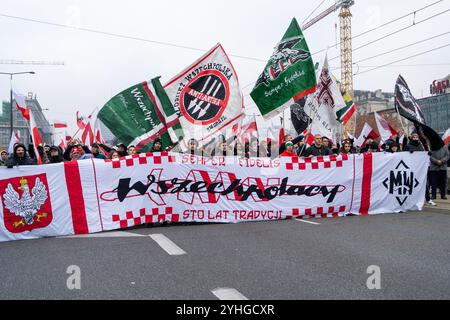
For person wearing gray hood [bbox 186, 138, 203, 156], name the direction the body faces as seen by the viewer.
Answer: toward the camera

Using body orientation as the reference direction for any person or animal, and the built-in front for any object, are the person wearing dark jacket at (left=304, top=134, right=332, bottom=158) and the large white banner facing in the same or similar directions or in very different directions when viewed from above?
same or similar directions

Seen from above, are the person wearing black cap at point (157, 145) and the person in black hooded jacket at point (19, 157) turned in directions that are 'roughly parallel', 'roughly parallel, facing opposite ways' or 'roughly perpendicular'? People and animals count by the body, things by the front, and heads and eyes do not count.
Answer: roughly parallel

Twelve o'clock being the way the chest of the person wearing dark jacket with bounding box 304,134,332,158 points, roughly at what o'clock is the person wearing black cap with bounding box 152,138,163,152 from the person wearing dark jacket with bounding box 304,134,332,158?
the person wearing black cap with bounding box 152,138,163,152 is roughly at 2 o'clock from the person wearing dark jacket with bounding box 304,134,332,158.

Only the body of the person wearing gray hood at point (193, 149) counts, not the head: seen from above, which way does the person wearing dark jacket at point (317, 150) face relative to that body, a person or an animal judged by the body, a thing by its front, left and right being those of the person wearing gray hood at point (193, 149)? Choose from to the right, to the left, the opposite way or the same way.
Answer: the same way

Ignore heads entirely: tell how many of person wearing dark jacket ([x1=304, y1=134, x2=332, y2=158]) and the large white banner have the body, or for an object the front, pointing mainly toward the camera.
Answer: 2

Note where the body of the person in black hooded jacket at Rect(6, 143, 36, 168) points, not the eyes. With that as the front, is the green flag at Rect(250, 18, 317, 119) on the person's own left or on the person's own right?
on the person's own left

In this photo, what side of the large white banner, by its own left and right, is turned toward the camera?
front

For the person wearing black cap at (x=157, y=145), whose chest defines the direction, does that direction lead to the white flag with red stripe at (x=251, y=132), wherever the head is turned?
no

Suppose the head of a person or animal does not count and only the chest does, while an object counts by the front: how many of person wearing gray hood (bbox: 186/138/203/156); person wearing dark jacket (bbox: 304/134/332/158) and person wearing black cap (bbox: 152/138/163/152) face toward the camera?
3

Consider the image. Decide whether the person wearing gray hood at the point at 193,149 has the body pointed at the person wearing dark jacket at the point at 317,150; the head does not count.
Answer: no

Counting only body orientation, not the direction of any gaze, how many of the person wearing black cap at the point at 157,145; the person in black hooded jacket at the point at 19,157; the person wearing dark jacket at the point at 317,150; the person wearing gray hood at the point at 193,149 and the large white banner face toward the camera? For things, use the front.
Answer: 5

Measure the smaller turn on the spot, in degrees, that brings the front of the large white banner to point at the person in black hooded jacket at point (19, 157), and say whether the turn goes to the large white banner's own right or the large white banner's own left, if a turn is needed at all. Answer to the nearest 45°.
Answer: approximately 90° to the large white banner's own right

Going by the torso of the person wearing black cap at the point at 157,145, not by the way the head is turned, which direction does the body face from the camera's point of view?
toward the camera
